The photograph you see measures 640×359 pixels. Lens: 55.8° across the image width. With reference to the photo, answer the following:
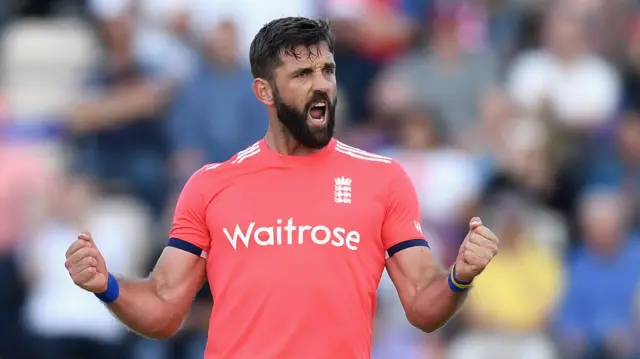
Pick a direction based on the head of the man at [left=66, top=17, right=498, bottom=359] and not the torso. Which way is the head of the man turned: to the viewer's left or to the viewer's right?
to the viewer's right

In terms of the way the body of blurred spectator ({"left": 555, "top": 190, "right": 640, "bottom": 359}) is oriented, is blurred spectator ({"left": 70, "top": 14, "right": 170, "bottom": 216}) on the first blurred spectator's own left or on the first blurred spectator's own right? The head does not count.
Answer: on the first blurred spectator's own right

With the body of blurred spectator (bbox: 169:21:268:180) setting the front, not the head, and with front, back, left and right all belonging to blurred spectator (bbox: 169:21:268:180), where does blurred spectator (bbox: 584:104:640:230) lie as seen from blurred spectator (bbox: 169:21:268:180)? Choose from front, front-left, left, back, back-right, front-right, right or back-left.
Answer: left

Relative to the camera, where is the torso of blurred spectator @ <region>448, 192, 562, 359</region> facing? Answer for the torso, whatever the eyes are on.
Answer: toward the camera

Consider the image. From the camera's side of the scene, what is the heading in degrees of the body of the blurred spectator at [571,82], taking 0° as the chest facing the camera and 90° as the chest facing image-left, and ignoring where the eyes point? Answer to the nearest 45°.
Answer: approximately 0°

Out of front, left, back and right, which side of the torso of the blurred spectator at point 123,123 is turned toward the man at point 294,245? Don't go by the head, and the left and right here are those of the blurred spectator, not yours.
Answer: front

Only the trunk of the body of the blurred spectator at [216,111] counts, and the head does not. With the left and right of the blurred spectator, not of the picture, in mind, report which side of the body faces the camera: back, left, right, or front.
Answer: front

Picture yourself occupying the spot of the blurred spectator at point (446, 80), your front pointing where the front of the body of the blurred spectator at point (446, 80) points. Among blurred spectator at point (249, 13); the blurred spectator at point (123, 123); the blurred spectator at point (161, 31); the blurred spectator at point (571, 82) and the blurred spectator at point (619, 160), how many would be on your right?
3

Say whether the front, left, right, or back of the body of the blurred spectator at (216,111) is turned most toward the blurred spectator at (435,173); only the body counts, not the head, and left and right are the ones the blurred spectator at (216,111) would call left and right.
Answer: left
